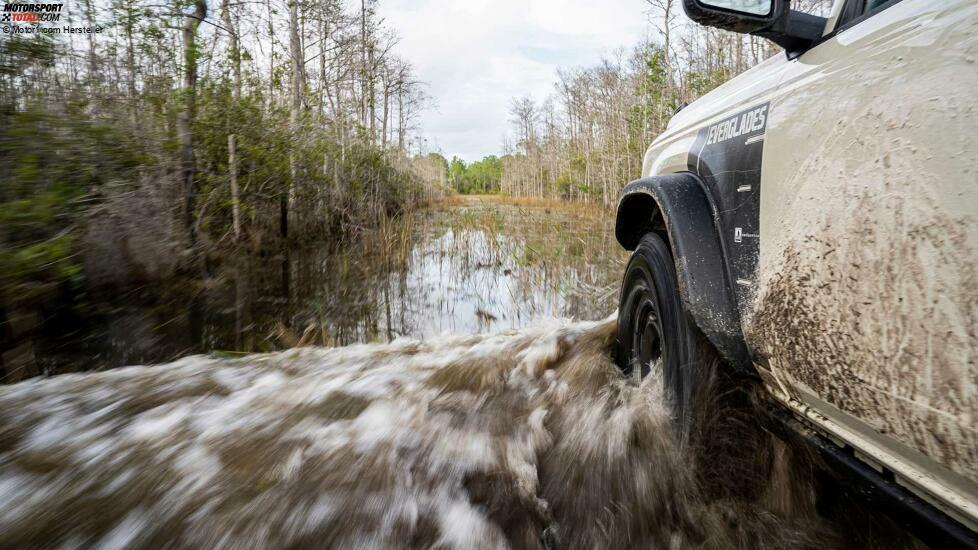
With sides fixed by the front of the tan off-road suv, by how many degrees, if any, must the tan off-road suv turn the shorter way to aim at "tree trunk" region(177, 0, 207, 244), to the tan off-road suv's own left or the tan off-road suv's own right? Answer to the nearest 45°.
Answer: approximately 45° to the tan off-road suv's own left

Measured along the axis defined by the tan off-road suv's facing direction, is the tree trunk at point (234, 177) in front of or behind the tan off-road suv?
in front

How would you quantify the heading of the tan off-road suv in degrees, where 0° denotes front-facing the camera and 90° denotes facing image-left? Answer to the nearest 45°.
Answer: approximately 135°
